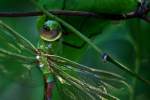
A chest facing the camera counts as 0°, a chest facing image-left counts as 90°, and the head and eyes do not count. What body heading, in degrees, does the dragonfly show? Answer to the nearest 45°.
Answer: approximately 180°
